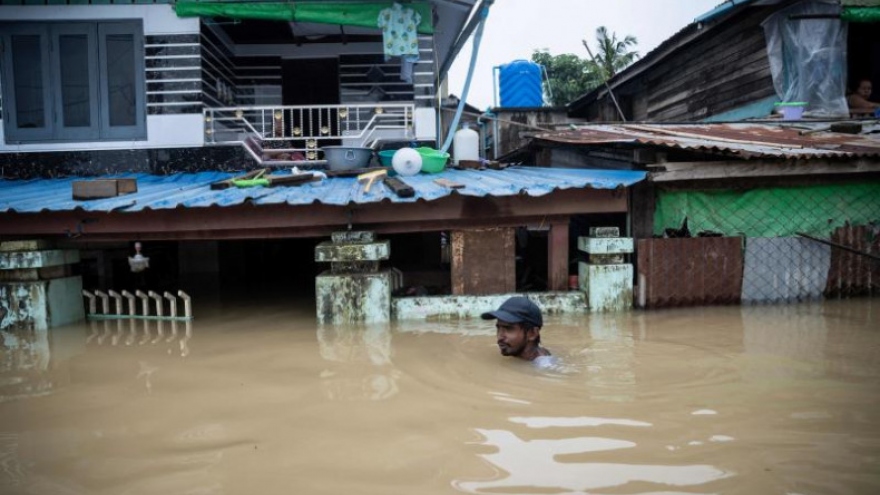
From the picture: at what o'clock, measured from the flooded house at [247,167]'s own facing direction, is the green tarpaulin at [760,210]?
The green tarpaulin is roughly at 10 o'clock from the flooded house.

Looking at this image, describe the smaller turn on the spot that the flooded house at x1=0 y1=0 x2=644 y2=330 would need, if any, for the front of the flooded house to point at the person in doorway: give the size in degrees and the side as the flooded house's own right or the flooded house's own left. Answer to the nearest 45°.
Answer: approximately 90° to the flooded house's own left

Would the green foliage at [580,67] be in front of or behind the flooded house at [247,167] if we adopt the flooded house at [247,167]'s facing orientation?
behind

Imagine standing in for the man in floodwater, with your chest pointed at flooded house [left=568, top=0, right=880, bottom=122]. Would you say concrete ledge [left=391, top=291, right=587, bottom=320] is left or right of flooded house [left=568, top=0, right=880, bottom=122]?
left

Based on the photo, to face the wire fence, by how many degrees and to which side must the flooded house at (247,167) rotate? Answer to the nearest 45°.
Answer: approximately 45° to its left

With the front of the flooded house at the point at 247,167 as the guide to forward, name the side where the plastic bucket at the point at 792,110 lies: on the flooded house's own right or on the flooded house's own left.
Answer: on the flooded house's own left

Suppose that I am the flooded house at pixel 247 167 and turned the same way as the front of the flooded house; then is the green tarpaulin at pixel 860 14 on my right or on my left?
on my left

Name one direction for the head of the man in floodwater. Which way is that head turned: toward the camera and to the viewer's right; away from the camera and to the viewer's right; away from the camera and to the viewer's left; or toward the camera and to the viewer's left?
toward the camera and to the viewer's left

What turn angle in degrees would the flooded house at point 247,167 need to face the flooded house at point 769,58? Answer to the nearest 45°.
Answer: approximately 90° to its left

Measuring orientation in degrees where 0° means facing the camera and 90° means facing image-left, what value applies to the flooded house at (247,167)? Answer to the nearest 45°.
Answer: approximately 0°
